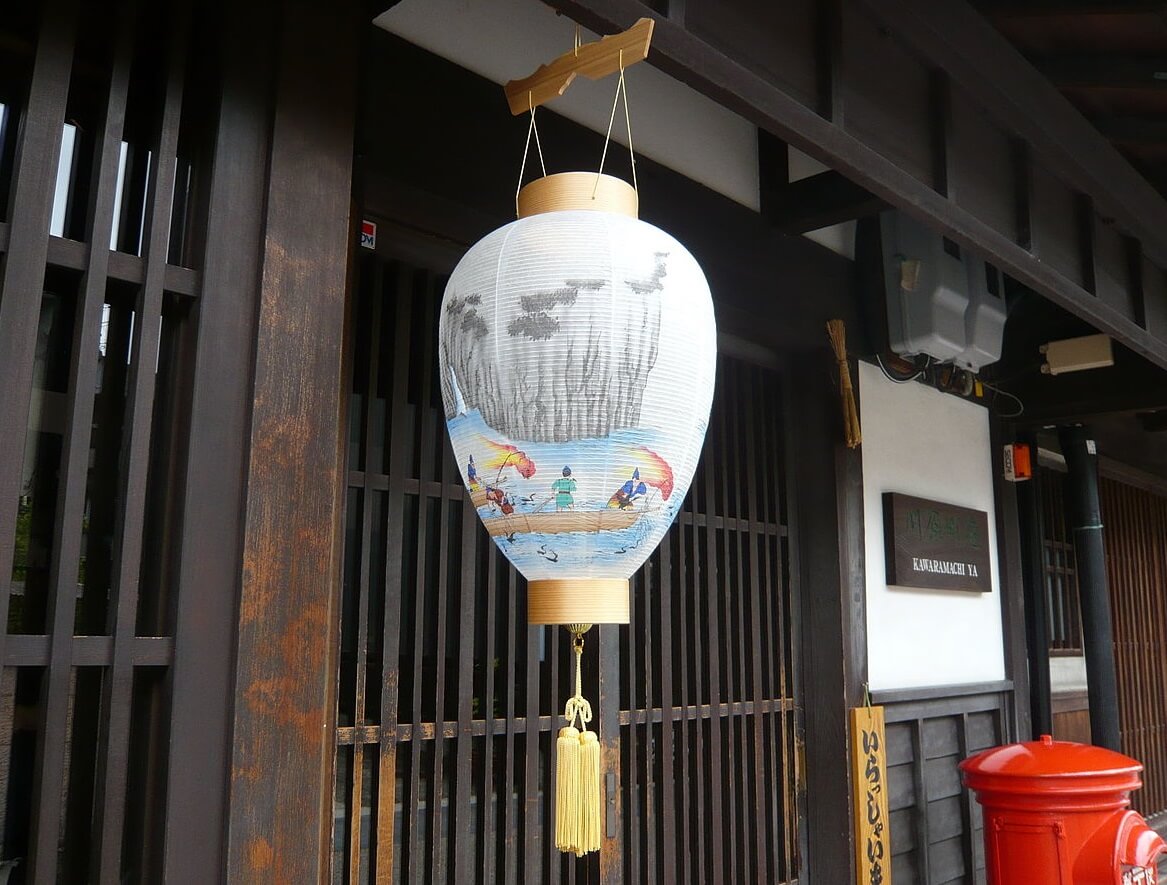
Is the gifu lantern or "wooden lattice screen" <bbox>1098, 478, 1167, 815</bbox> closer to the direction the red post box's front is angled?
the gifu lantern

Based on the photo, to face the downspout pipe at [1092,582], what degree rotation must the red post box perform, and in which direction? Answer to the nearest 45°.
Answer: approximately 135° to its left

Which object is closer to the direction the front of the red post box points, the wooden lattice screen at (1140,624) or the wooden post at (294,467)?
the wooden post

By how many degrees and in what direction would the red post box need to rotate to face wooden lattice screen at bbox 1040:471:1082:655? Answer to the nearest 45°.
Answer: approximately 135° to its left

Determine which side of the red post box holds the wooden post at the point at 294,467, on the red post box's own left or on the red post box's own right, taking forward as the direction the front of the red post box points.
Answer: on the red post box's own right

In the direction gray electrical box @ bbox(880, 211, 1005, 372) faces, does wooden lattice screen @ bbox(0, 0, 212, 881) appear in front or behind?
in front

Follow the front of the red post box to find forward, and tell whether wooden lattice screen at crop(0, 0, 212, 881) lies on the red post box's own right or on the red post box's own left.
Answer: on the red post box's own right
